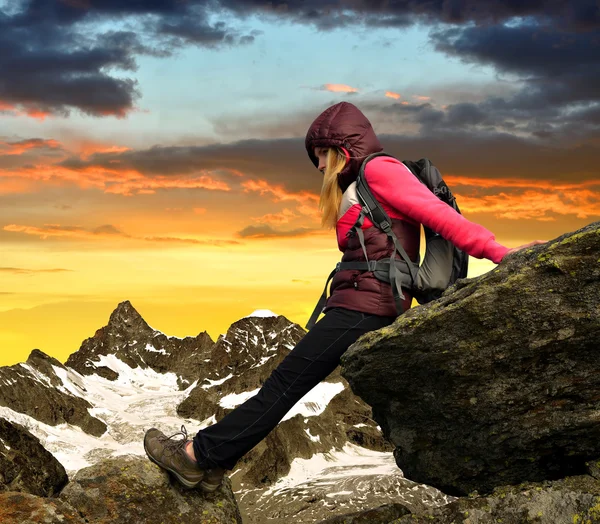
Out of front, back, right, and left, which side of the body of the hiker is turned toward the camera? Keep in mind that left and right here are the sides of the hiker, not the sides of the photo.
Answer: left

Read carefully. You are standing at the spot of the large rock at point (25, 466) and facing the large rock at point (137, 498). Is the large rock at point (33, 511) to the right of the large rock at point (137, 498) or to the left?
right
